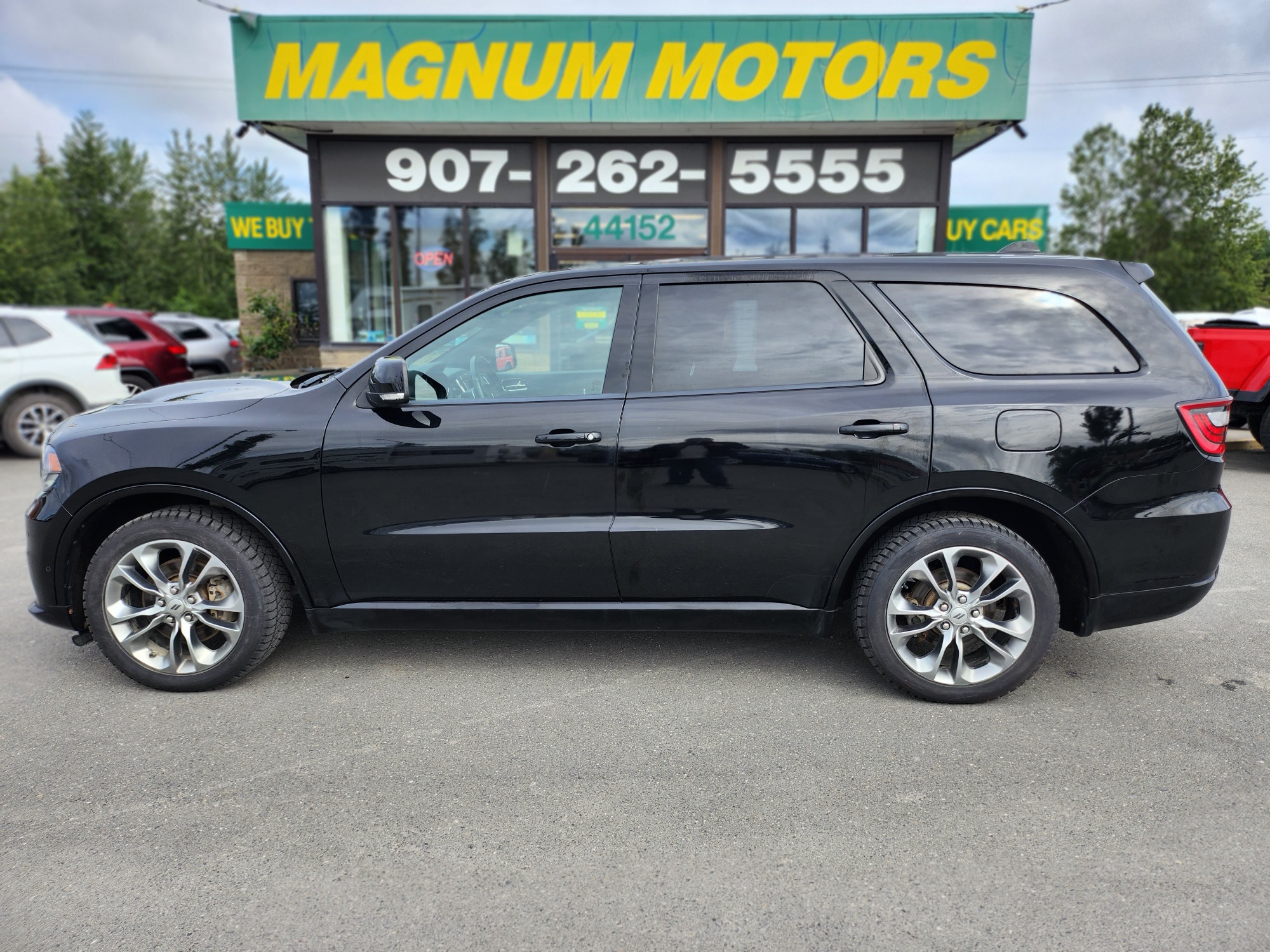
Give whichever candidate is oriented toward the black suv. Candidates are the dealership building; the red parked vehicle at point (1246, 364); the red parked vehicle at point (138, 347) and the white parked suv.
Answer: the dealership building

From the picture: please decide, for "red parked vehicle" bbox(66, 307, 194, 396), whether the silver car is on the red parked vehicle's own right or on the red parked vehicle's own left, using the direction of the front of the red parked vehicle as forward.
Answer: on the red parked vehicle's own right

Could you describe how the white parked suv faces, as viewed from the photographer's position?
facing to the left of the viewer

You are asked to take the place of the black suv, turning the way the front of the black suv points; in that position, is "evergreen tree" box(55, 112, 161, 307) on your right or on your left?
on your right

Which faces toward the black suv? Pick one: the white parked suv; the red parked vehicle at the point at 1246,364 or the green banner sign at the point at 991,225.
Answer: the green banner sign

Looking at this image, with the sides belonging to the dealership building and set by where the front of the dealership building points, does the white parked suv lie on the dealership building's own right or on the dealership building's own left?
on the dealership building's own right

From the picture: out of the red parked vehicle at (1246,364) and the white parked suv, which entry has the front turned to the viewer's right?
the red parked vehicle

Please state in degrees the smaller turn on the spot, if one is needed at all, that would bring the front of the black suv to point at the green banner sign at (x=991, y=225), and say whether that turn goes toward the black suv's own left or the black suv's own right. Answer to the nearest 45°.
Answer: approximately 135° to the black suv's own right
